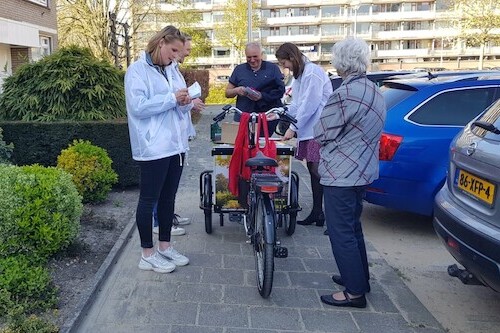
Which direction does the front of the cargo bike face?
away from the camera

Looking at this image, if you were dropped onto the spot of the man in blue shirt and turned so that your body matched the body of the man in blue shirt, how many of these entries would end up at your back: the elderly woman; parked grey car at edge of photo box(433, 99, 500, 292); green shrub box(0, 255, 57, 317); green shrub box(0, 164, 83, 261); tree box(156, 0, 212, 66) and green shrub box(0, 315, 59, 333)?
1

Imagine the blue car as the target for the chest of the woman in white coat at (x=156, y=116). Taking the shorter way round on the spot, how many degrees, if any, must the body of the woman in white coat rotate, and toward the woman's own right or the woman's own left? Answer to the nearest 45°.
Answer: approximately 45° to the woman's own left

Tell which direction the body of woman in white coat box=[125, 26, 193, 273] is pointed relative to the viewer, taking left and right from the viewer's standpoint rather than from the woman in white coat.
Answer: facing the viewer and to the right of the viewer

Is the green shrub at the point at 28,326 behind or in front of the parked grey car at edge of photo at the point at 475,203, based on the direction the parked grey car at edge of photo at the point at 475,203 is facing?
behind

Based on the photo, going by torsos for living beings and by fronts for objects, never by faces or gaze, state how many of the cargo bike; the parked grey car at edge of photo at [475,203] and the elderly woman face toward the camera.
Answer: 0

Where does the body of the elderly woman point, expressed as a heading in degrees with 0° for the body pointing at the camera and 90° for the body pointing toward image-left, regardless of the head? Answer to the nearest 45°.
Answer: approximately 135°

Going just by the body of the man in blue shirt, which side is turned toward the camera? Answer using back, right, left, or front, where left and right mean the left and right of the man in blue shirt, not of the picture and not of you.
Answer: front

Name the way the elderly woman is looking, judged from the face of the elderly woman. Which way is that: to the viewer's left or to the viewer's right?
to the viewer's left

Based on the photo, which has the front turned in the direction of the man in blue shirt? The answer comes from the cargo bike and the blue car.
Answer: the cargo bike

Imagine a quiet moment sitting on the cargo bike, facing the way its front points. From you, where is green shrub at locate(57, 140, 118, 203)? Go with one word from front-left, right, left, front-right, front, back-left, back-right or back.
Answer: front-left

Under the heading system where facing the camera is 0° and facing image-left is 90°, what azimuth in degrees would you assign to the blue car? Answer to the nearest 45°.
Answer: approximately 225°

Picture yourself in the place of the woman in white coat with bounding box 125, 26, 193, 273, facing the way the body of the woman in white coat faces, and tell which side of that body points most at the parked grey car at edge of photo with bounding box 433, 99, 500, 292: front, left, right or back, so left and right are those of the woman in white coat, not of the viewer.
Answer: front

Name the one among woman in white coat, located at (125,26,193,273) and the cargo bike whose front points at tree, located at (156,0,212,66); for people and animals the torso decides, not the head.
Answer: the cargo bike

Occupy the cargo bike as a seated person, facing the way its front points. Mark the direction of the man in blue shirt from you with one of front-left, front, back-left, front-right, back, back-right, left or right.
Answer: front

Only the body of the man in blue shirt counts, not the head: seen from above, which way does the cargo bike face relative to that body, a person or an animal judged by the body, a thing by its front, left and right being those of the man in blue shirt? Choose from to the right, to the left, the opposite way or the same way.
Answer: the opposite way

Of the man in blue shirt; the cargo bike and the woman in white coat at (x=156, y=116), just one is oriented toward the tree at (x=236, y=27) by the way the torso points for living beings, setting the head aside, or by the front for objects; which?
the cargo bike

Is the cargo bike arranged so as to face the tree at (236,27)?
yes

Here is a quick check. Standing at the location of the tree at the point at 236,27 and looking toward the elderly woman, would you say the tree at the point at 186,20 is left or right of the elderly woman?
right

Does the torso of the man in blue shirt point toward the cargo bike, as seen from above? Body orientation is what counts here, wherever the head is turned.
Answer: yes
